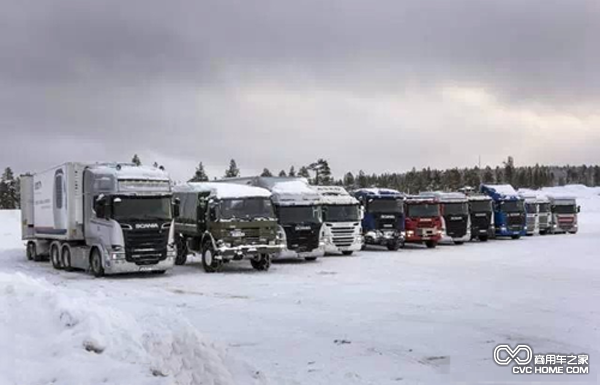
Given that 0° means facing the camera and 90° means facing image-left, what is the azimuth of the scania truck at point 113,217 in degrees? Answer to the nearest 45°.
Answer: approximately 315°

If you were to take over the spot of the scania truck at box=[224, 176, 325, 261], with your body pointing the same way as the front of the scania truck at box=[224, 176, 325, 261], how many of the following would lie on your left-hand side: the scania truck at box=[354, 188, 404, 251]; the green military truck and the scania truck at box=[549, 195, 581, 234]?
2

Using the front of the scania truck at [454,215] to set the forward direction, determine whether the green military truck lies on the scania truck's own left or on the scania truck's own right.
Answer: on the scania truck's own right

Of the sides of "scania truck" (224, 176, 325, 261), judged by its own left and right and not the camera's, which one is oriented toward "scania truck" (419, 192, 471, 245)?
left

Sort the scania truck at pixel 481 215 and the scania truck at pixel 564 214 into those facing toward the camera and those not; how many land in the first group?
2

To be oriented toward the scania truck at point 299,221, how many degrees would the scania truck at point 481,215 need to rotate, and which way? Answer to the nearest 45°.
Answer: approximately 45° to its right

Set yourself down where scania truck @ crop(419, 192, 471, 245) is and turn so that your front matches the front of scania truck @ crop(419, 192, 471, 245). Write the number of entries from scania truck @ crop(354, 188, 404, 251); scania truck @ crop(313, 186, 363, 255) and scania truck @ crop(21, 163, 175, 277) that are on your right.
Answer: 3

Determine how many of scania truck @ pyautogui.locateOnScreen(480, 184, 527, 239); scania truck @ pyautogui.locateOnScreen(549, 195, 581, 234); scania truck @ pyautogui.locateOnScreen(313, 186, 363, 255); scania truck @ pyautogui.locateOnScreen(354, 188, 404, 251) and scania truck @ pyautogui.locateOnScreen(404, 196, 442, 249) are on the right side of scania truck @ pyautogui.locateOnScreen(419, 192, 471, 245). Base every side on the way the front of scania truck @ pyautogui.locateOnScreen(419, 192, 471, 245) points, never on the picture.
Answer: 3

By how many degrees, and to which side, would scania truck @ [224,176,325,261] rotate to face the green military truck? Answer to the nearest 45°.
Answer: approximately 90° to its right
